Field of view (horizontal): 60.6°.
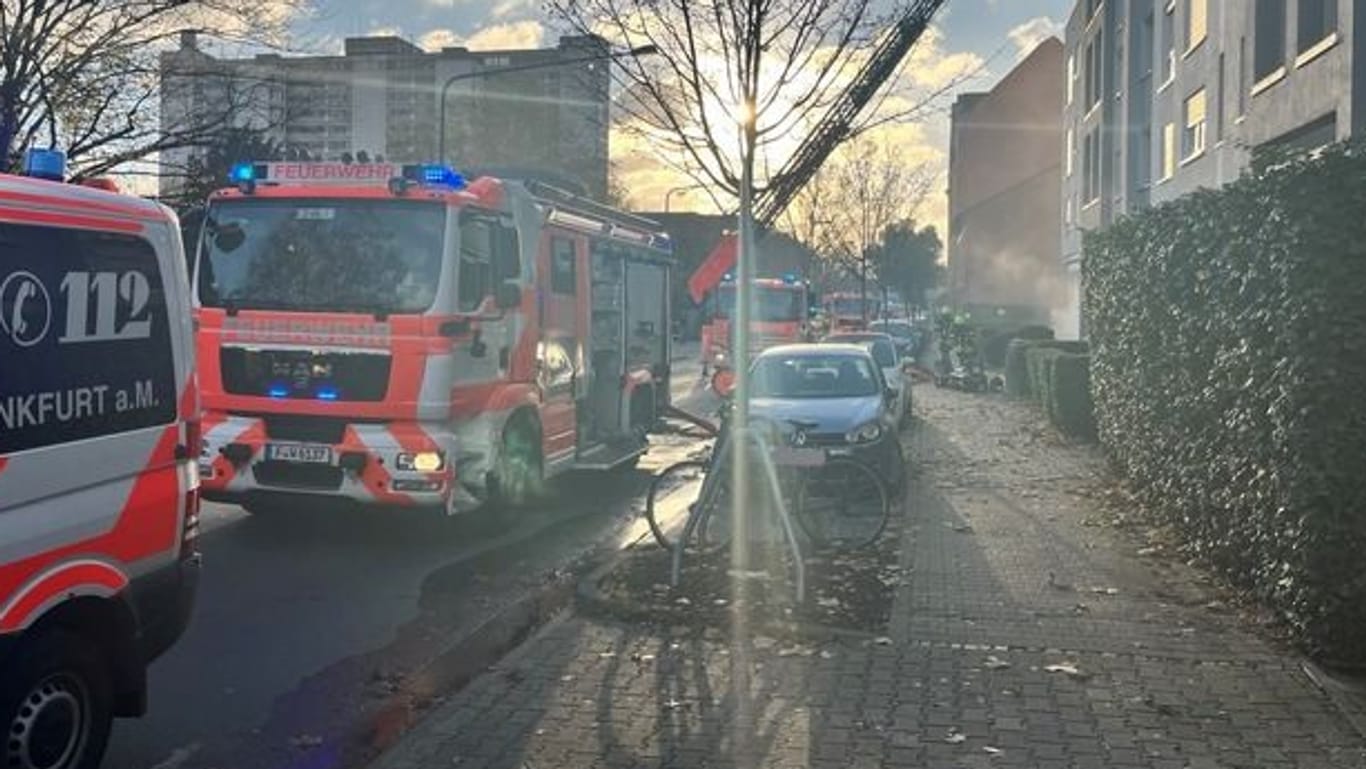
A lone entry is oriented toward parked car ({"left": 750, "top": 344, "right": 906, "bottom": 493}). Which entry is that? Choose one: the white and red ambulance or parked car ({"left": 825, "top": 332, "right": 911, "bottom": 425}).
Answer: parked car ({"left": 825, "top": 332, "right": 911, "bottom": 425})

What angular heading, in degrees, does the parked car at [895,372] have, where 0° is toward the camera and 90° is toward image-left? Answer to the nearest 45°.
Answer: approximately 0°

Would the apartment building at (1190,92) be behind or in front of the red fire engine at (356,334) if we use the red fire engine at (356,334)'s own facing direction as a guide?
behind

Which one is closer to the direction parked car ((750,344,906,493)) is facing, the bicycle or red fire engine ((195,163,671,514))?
the bicycle

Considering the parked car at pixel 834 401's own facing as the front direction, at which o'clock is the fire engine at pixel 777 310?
The fire engine is roughly at 6 o'clock from the parked car.

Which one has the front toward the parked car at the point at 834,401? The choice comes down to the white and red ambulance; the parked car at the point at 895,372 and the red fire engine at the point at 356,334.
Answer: the parked car at the point at 895,372

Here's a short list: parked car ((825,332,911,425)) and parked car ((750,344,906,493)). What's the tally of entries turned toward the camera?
2

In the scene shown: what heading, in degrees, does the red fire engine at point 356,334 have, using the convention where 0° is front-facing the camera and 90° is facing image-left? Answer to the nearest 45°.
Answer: approximately 45°

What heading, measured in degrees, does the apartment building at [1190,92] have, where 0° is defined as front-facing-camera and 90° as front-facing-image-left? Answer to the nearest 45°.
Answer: approximately 45°

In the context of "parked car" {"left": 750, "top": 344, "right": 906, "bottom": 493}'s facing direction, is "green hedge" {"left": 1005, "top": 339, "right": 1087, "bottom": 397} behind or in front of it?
behind
